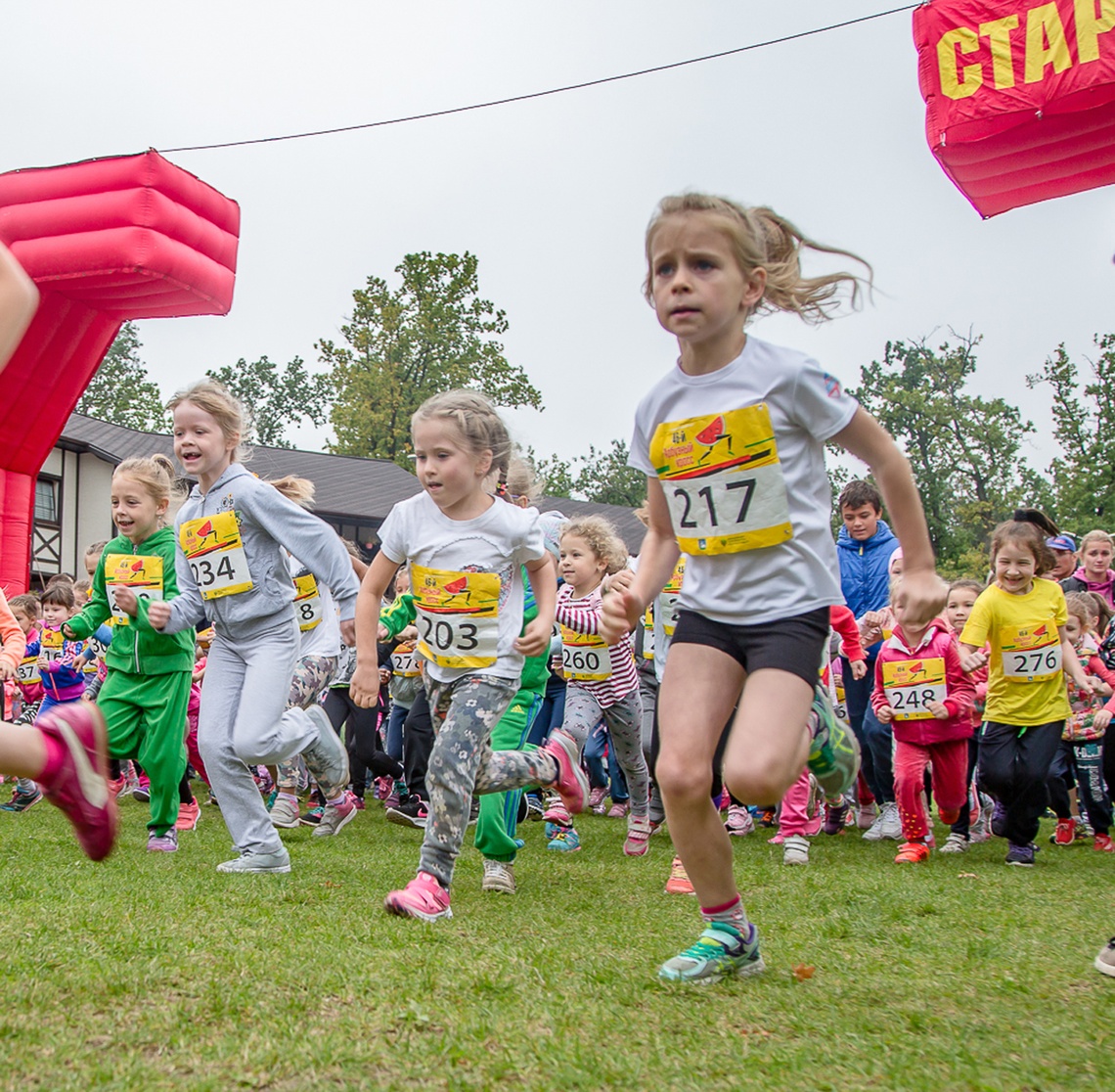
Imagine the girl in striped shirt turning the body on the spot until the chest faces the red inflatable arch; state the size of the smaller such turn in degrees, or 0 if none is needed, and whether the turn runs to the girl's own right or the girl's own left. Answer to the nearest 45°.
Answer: approximately 90° to the girl's own right

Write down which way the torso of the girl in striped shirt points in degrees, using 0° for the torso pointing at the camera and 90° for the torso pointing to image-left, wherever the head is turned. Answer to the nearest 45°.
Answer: approximately 45°
